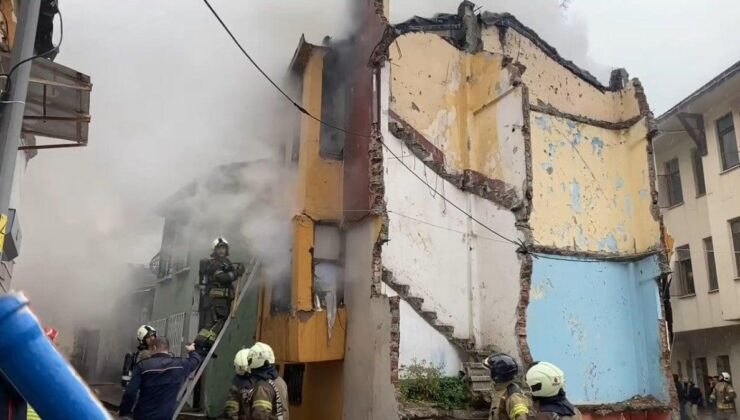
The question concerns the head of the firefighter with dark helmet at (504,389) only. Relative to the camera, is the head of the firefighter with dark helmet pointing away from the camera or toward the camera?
away from the camera

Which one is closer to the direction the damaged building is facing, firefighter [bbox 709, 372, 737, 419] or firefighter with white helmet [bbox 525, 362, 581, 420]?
the firefighter with white helmet

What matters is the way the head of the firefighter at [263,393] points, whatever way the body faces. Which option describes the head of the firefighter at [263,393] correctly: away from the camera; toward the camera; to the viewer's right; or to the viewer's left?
away from the camera

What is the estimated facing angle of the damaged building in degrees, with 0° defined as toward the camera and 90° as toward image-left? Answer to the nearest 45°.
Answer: approximately 45°

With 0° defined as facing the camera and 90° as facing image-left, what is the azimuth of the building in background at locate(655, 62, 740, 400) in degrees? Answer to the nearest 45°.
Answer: approximately 45°
